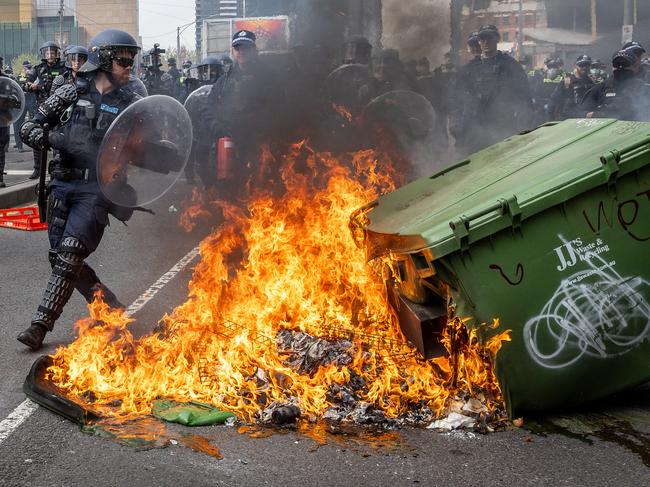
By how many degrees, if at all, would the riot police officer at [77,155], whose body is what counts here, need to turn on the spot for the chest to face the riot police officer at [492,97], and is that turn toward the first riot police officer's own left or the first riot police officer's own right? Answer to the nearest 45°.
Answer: approximately 90° to the first riot police officer's own left

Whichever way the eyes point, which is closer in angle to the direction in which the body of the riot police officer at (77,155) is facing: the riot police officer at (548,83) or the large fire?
the large fire

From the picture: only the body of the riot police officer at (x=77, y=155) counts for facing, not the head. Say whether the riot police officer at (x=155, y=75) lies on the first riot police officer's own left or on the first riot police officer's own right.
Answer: on the first riot police officer's own left

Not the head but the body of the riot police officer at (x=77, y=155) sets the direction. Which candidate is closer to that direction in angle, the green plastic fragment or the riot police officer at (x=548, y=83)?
the green plastic fragment

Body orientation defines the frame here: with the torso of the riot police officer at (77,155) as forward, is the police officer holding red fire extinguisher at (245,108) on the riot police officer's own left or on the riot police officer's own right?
on the riot police officer's own left

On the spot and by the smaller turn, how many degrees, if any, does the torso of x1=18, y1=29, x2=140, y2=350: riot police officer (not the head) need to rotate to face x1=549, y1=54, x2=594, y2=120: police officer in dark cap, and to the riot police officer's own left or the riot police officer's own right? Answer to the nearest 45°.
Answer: approximately 90° to the riot police officer's own left

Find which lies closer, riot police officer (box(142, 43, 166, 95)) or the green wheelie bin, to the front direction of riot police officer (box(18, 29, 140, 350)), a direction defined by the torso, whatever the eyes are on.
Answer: the green wheelie bin

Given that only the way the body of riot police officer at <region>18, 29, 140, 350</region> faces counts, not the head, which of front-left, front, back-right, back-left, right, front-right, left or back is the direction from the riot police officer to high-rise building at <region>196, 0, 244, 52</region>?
back-left
